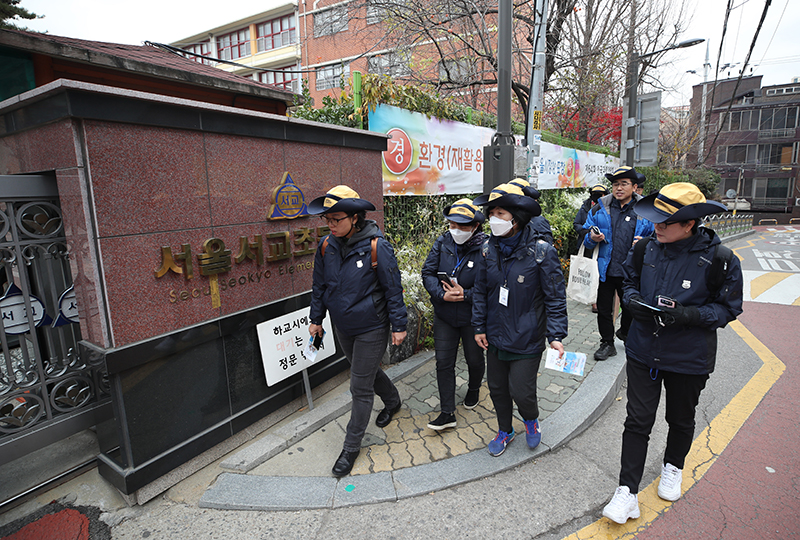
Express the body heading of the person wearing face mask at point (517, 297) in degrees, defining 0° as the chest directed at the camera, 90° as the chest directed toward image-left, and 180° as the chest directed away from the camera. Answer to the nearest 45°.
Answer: approximately 45°

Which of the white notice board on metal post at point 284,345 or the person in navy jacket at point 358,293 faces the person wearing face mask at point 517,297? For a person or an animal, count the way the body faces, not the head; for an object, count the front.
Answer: the white notice board on metal post

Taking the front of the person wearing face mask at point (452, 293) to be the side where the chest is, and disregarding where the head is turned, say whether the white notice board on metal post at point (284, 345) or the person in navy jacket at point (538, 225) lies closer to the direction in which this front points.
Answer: the white notice board on metal post

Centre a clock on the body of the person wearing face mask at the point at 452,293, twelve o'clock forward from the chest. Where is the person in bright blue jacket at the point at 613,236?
The person in bright blue jacket is roughly at 6 o'clock from the person wearing face mask.

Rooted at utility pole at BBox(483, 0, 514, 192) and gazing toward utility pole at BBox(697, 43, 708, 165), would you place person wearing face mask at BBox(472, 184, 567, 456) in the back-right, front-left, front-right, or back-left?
back-right

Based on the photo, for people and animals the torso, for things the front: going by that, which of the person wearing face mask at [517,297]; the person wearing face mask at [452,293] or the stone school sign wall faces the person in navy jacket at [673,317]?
the stone school sign wall

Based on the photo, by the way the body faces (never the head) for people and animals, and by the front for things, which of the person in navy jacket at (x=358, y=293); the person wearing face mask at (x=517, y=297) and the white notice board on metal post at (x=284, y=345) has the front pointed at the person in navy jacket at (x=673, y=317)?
the white notice board on metal post

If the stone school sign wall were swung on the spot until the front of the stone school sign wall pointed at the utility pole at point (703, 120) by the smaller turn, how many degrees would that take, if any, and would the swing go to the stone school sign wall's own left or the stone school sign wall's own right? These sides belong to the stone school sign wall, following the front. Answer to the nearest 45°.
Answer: approximately 90° to the stone school sign wall's own left
